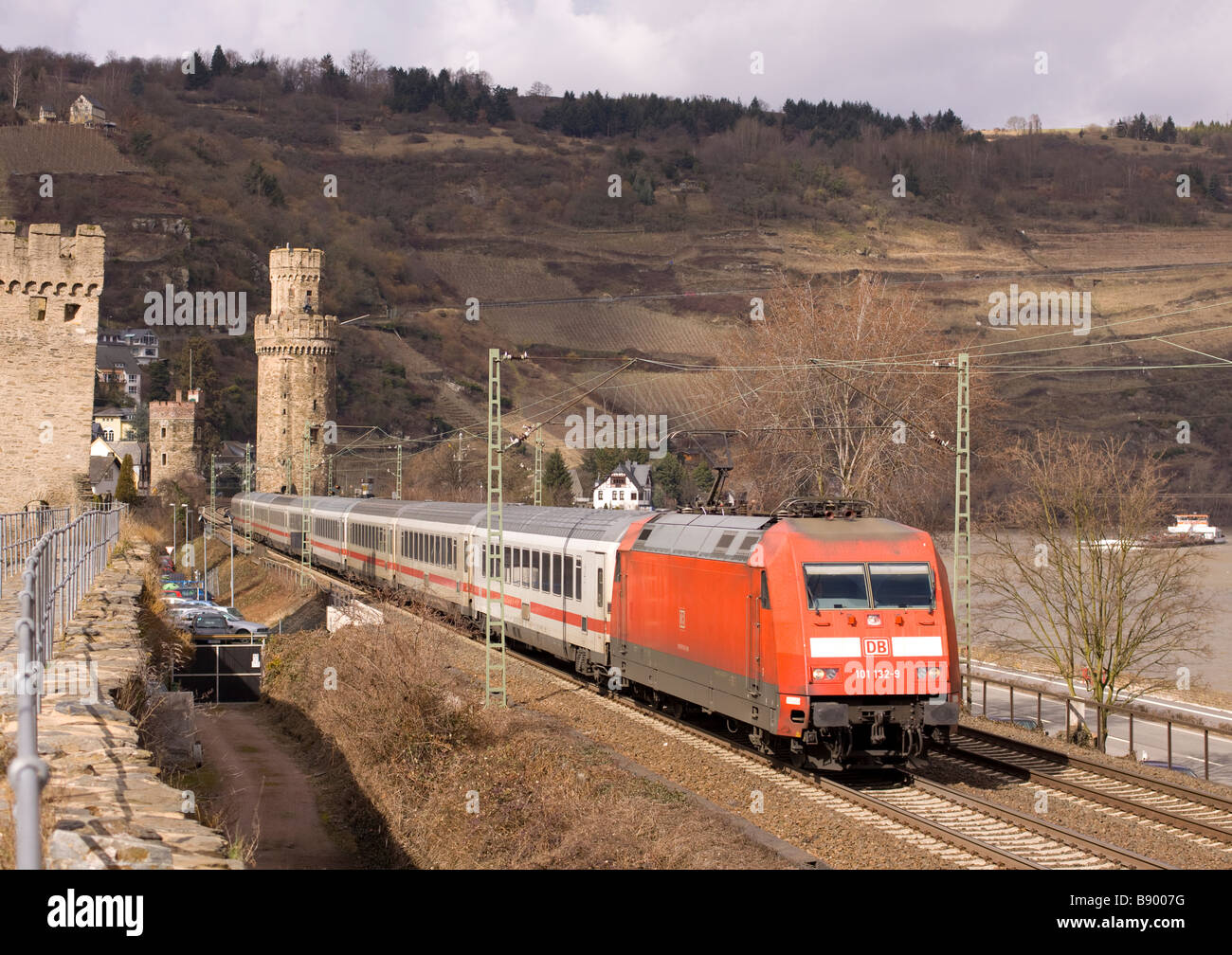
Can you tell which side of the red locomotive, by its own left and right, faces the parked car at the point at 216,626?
back

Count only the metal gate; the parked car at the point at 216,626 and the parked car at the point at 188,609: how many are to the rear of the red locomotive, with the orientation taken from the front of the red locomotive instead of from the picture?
3

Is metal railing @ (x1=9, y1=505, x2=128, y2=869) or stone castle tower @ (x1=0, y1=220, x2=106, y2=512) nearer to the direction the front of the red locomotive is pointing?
the metal railing

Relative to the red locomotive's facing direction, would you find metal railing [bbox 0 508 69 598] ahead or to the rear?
to the rear

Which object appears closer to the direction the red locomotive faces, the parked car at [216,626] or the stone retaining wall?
the stone retaining wall

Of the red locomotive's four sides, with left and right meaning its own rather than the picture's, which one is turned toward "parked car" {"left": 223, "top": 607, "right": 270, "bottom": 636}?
back

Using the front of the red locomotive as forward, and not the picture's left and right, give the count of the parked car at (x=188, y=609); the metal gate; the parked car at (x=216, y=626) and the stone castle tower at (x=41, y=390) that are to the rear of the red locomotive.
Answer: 4

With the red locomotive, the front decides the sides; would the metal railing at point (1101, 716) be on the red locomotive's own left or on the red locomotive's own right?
on the red locomotive's own left

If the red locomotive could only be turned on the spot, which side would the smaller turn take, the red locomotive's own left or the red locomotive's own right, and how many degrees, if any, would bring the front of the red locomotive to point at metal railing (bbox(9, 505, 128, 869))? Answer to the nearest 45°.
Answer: approximately 90° to the red locomotive's own right

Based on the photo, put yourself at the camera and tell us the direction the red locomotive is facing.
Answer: facing the viewer and to the right of the viewer

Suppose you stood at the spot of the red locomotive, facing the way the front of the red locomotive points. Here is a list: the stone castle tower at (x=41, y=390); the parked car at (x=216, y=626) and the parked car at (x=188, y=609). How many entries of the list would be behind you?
3

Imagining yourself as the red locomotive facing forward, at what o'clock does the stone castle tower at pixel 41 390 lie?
The stone castle tower is roughly at 6 o'clock from the red locomotive.

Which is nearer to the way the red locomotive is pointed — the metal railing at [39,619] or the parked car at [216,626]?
the metal railing
